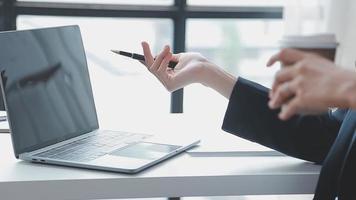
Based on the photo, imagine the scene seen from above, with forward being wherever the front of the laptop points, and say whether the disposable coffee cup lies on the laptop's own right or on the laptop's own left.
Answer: on the laptop's own left
